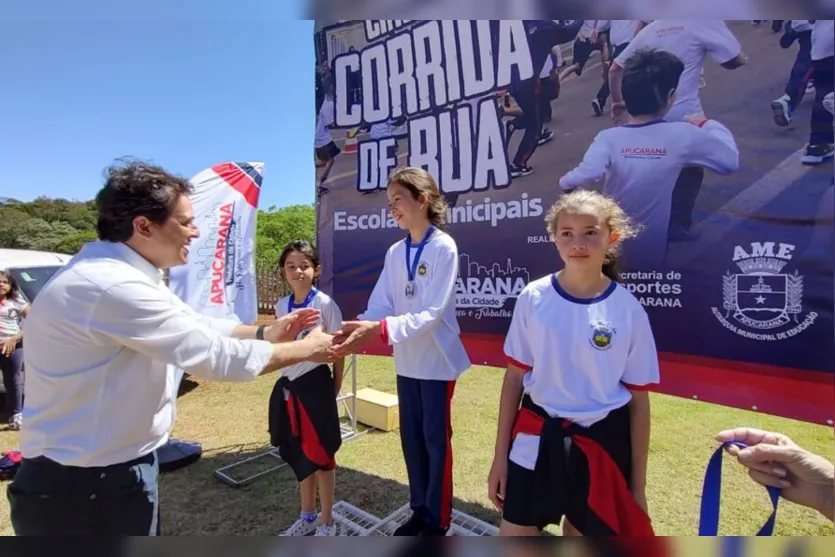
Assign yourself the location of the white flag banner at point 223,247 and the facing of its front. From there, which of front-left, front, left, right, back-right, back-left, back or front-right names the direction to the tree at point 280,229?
back

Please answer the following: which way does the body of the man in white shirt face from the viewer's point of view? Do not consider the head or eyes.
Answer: to the viewer's right

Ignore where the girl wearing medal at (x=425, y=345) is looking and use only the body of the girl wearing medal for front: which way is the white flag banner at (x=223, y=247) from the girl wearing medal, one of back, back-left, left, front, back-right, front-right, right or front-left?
right

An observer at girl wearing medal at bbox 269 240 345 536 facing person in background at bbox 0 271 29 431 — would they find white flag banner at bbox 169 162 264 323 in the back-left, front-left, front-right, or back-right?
front-right

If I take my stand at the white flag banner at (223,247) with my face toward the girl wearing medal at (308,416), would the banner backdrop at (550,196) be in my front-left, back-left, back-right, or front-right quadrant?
front-left

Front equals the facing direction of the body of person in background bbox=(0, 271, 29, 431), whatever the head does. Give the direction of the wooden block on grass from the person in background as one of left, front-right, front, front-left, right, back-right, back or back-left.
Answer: front-left

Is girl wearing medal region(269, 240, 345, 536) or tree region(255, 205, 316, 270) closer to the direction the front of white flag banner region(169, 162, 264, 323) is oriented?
the girl wearing medal

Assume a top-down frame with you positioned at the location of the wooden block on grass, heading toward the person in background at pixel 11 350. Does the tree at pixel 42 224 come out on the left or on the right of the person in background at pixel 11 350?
right

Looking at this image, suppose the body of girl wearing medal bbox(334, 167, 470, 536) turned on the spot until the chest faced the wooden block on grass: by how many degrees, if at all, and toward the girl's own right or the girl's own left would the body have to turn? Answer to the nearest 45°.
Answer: approximately 135° to the girl's own right

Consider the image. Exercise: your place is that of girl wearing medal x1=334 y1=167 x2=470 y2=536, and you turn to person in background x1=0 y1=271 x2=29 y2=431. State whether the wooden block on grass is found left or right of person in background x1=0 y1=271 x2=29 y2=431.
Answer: right

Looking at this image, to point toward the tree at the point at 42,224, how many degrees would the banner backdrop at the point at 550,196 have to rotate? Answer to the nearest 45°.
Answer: approximately 90° to its right

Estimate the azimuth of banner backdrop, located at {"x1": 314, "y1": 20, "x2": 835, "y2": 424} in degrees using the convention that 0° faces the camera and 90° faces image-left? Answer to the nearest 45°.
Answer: approximately 45°

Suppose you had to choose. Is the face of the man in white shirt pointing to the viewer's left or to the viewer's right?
to the viewer's right

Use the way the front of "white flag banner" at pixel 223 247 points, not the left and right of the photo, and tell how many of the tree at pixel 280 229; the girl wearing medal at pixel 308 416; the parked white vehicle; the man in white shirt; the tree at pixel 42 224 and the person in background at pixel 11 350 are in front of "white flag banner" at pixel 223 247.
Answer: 2

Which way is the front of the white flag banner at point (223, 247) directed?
toward the camera

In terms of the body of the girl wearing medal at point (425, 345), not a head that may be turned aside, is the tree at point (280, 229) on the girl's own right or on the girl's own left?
on the girl's own right

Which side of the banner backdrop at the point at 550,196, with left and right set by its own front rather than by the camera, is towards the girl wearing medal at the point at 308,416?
front

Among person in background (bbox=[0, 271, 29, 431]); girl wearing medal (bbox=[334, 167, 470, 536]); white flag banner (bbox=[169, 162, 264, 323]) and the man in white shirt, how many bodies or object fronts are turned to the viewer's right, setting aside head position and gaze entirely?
1

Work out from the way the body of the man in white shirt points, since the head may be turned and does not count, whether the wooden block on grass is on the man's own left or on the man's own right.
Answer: on the man's own left
